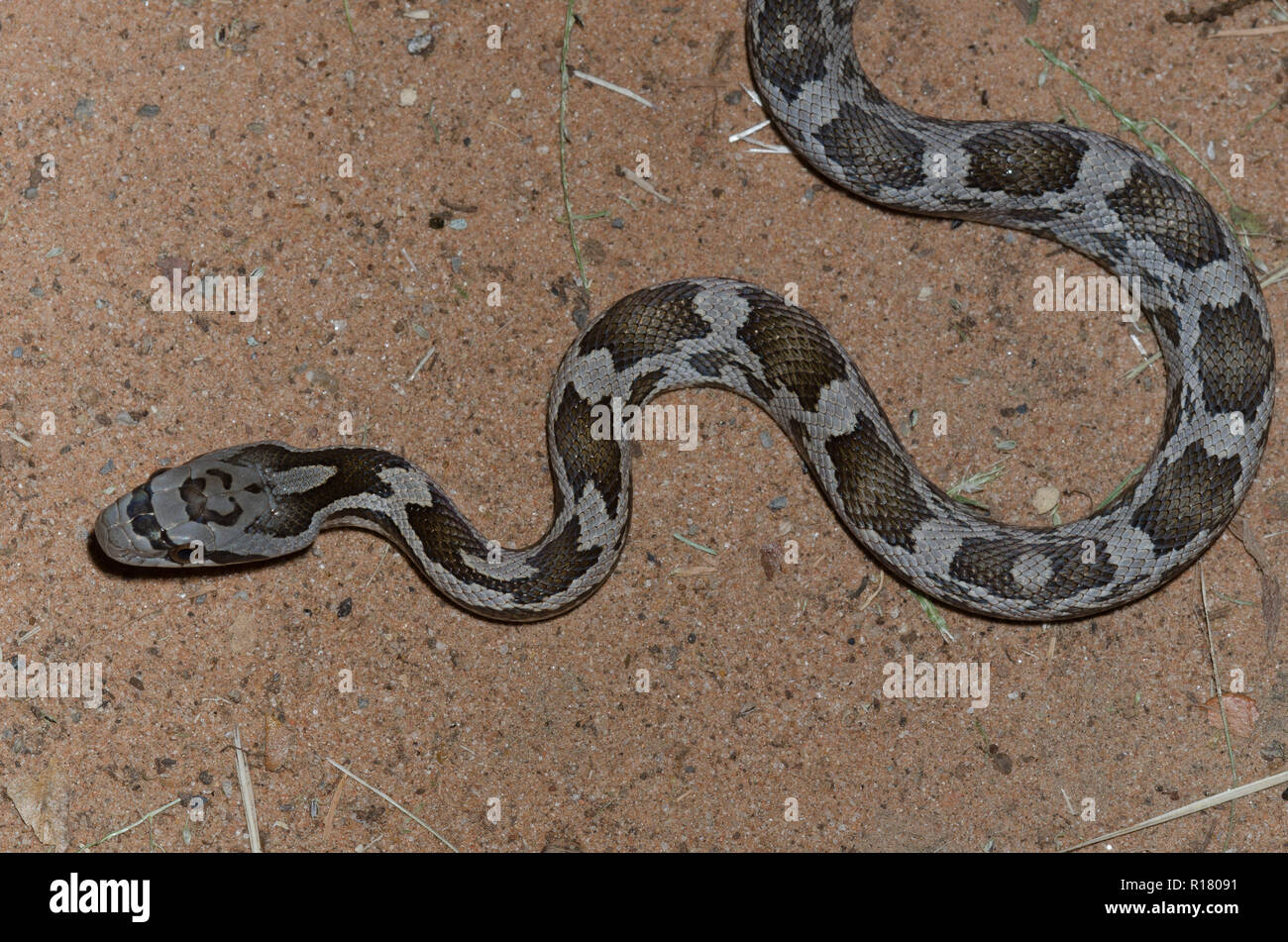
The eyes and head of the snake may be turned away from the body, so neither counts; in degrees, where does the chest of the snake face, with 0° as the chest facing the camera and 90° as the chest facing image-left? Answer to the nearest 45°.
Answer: approximately 90°
